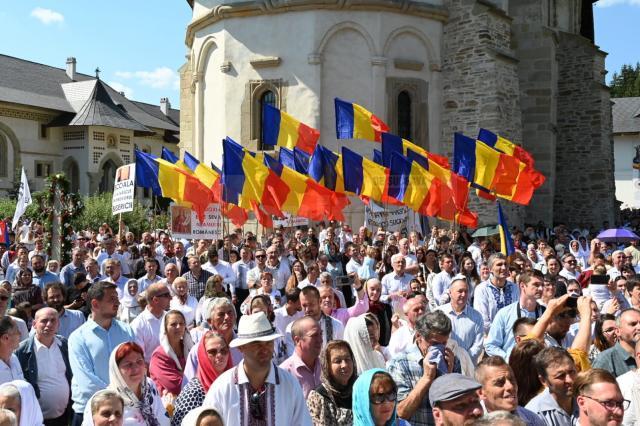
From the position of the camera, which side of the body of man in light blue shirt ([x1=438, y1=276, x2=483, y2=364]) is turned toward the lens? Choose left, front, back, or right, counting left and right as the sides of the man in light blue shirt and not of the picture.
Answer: front

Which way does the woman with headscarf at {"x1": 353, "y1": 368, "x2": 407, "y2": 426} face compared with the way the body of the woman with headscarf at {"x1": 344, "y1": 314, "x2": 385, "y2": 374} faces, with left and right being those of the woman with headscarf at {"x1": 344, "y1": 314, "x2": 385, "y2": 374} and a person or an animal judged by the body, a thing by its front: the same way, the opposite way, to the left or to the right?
the same way

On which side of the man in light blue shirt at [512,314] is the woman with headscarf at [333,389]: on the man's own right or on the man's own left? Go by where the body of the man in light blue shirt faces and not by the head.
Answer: on the man's own right

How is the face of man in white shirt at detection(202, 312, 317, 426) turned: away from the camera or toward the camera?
toward the camera

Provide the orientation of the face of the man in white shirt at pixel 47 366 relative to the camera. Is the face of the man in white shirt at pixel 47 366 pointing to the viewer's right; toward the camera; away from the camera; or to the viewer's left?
toward the camera

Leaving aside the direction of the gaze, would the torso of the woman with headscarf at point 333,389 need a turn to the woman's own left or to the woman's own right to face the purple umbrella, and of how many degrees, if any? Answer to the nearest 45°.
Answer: approximately 90° to the woman's own left

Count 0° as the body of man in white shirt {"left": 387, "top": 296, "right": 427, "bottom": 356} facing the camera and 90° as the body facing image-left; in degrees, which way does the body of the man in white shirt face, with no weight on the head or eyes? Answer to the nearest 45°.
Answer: approximately 315°

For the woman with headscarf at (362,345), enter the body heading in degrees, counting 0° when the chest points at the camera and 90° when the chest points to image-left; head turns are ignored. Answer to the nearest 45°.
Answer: approximately 315°

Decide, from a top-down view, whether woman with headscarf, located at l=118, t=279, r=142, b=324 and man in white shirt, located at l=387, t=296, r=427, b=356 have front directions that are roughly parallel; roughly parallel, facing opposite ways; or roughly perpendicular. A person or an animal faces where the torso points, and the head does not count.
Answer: roughly parallel

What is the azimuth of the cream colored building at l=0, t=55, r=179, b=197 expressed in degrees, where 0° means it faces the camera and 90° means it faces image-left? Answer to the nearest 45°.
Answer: approximately 315°

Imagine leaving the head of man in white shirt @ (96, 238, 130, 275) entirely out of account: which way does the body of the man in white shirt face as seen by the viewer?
toward the camera

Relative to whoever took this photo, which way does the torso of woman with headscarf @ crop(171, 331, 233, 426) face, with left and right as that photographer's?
facing the viewer and to the right of the viewer

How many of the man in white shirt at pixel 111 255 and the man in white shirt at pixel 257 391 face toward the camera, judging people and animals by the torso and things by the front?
2

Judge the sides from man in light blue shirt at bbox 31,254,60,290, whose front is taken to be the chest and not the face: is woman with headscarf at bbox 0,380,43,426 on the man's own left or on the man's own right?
on the man's own right

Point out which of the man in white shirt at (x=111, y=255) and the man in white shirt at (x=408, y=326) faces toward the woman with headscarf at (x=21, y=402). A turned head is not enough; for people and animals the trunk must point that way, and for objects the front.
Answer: the man in white shirt at (x=111, y=255)
